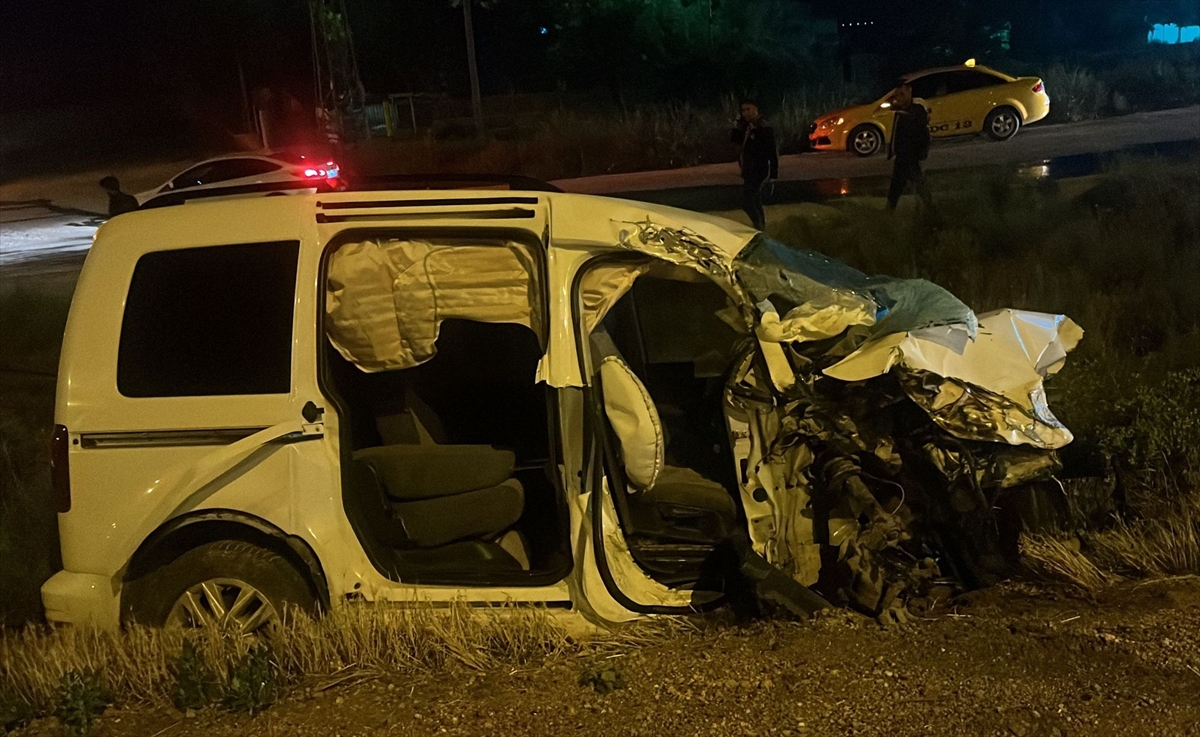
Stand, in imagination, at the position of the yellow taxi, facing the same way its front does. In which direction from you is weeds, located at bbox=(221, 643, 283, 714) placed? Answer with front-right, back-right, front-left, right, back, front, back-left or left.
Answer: left

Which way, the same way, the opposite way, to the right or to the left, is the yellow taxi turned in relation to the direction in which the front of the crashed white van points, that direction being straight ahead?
the opposite way

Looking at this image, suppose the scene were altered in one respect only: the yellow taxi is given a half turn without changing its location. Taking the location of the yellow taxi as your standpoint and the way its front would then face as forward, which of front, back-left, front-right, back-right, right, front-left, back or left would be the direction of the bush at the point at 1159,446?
right

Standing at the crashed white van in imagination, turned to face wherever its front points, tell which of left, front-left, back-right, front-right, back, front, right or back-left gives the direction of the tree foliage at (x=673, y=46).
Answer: left

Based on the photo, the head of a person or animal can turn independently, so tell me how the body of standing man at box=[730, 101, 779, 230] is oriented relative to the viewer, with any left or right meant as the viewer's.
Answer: facing the viewer and to the left of the viewer

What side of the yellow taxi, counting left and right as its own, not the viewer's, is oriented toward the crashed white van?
left

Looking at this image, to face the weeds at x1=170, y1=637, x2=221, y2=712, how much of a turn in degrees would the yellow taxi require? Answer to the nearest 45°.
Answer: approximately 90° to its left

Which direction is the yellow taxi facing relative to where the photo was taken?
to the viewer's left

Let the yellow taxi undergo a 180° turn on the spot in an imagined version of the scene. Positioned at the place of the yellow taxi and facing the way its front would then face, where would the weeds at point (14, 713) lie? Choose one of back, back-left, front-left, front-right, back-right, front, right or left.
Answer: right

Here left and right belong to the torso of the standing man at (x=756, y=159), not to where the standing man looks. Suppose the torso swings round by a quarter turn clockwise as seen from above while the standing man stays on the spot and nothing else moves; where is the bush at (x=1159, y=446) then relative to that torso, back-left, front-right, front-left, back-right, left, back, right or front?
back-left

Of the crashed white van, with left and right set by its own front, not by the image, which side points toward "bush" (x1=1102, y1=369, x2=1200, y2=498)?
front

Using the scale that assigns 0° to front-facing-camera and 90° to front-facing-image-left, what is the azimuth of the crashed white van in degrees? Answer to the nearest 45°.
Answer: approximately 270°

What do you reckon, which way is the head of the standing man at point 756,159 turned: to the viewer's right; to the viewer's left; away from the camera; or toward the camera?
toward the camera

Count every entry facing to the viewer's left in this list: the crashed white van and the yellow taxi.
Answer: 1
